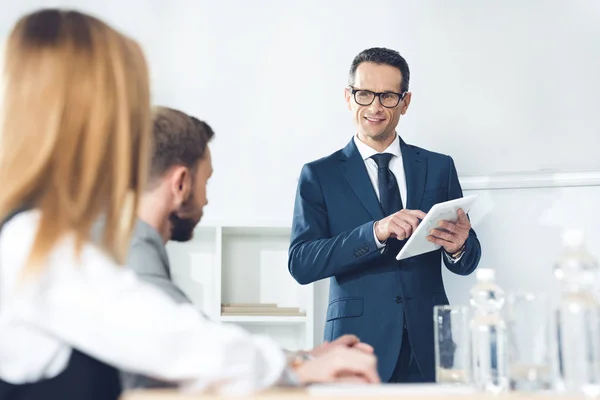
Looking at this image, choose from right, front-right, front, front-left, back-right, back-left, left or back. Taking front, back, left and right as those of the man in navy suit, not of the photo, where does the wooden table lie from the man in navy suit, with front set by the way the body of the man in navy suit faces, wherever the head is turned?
front

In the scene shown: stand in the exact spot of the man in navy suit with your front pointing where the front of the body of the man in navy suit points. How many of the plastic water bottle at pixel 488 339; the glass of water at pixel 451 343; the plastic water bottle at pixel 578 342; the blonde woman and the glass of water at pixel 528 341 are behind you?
0

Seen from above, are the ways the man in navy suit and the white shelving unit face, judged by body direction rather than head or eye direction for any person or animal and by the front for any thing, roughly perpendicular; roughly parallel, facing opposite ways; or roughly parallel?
roughly parallel

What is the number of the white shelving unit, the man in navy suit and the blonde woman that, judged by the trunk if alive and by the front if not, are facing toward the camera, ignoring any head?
2

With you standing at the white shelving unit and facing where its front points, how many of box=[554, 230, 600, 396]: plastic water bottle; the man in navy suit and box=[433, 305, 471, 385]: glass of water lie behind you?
0

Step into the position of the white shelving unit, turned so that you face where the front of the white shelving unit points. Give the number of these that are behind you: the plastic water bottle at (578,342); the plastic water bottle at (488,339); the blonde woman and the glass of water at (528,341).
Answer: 0

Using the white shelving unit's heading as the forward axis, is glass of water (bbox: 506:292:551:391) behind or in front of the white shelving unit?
in front

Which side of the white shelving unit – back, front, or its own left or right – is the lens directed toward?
front

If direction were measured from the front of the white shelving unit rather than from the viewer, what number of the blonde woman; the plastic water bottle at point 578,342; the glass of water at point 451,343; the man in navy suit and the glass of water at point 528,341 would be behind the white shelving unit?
0

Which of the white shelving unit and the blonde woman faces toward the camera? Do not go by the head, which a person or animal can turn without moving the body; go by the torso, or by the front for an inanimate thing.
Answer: the white shelving unit

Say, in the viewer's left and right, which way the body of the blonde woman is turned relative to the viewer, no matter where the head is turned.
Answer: facing away from the viewer and to the right of the viewer

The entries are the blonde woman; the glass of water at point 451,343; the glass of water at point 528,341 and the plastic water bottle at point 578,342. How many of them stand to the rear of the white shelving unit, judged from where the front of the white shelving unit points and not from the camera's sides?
0

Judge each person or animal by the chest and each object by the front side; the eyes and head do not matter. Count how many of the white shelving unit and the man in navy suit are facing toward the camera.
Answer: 2

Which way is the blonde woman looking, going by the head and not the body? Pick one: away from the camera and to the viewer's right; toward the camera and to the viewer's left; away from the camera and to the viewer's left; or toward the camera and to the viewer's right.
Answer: away from the camera and to the viewer's right

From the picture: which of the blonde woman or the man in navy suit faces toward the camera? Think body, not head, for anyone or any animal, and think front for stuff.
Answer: the man in navy suit
